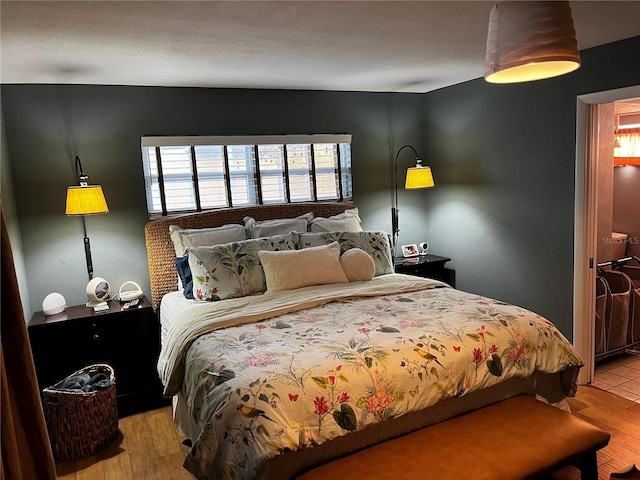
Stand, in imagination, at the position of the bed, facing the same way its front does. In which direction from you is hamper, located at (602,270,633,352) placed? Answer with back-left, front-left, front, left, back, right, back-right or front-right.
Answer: left

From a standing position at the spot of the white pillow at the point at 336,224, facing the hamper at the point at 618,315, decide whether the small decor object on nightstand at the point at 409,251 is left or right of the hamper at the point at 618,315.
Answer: left

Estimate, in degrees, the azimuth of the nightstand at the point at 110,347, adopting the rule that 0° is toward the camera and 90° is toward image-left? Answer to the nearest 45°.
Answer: approximately 0°

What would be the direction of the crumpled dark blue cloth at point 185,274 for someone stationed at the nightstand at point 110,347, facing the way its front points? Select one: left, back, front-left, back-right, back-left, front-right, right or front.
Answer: left

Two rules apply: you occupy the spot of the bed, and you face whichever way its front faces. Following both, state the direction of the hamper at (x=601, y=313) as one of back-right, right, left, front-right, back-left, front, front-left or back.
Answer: left

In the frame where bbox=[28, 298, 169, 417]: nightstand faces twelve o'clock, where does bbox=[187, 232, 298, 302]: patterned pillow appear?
The patterned pillow is roughly at 10 o'clock from the nightstand.

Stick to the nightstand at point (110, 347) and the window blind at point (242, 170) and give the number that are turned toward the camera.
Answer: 2

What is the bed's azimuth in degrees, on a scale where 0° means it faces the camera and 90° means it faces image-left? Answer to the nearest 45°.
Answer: approximately 315°

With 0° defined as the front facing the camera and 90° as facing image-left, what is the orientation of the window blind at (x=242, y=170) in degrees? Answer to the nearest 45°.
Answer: approximately 0°

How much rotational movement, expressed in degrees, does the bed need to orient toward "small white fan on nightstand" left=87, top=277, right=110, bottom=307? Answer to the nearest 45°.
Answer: approximately 180°

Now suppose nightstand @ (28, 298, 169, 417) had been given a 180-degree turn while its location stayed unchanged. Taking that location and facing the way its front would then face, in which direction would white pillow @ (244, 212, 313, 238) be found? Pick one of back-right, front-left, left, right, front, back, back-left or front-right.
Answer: right
